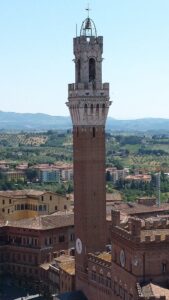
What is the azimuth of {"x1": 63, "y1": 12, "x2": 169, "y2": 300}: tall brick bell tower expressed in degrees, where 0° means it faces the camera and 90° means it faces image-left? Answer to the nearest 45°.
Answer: approximately 45°
